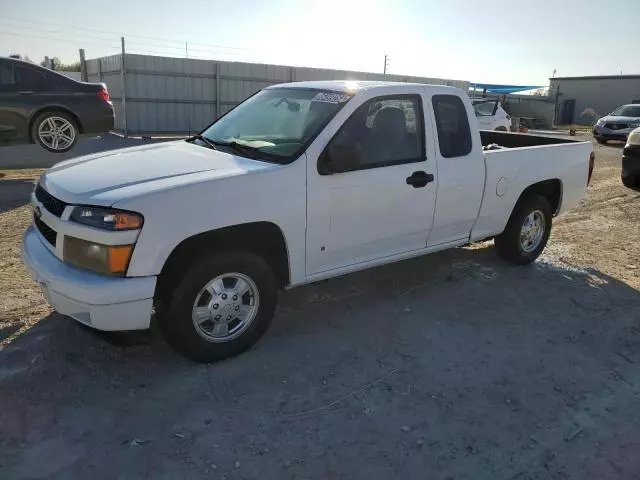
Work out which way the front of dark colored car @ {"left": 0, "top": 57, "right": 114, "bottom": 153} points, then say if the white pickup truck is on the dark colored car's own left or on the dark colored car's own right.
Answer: on the dark colored car's own left

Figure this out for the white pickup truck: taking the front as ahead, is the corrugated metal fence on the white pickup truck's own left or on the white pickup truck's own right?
on the white pickup truck's own right

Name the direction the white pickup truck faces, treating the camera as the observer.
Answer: facing the viewer and to the left of the viewer

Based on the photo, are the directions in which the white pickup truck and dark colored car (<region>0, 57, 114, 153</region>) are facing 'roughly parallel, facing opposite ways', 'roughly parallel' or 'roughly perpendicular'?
roughly parallel

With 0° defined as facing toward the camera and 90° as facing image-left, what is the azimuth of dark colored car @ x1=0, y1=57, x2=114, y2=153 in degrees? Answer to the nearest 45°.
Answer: approximately 90°

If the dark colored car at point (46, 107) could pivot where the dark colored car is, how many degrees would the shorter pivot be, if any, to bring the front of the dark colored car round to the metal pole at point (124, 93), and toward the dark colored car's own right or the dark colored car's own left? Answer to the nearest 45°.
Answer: approximately 90° to the dark colored car's own right

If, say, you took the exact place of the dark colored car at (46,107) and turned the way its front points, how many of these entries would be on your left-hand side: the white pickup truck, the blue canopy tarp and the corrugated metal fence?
1

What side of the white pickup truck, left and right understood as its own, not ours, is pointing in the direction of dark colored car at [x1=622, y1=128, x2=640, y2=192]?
back

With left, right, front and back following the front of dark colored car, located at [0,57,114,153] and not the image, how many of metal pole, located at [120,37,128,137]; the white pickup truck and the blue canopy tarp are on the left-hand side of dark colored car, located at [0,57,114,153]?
1

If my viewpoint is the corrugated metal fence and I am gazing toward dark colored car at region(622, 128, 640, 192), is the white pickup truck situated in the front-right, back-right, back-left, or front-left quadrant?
front-right

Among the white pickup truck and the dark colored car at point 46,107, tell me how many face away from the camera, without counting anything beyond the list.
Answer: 0

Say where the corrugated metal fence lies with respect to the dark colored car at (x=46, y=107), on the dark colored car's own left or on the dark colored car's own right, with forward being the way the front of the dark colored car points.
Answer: on the dark colored car's own right

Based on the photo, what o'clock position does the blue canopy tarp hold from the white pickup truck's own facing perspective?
The blue canopy tarp is roughly at 5 o'clock from the white pickup truck.
